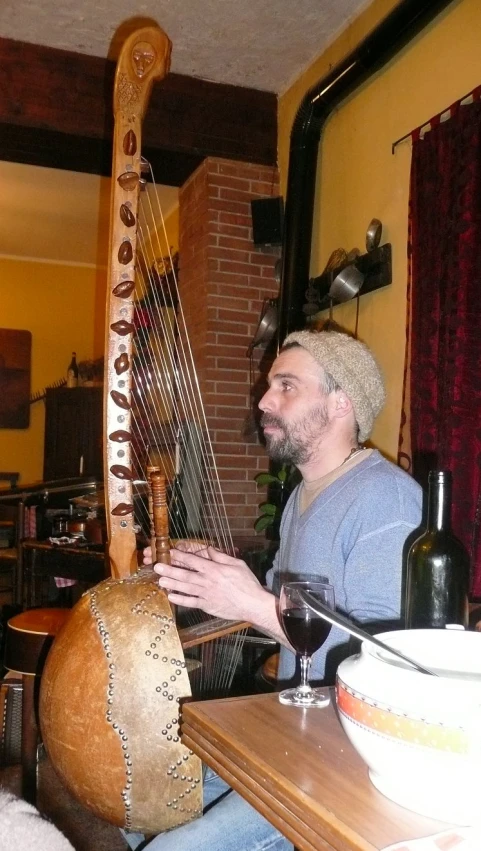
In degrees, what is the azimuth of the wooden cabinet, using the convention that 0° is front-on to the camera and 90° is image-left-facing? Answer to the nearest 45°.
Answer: approximately 0°

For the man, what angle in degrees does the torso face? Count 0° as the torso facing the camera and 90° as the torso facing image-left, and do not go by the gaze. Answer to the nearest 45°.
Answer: approximately 90°

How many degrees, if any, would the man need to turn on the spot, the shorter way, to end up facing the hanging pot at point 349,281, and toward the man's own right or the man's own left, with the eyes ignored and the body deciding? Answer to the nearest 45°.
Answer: approximately 90° to the man's own right

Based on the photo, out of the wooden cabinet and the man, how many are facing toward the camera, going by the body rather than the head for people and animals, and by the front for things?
1

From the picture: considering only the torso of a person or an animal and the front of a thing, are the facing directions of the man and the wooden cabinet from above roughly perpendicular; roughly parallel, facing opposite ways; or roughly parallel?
roughly perpendicular

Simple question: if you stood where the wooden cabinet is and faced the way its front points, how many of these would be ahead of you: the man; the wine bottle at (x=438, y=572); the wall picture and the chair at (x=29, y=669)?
3
